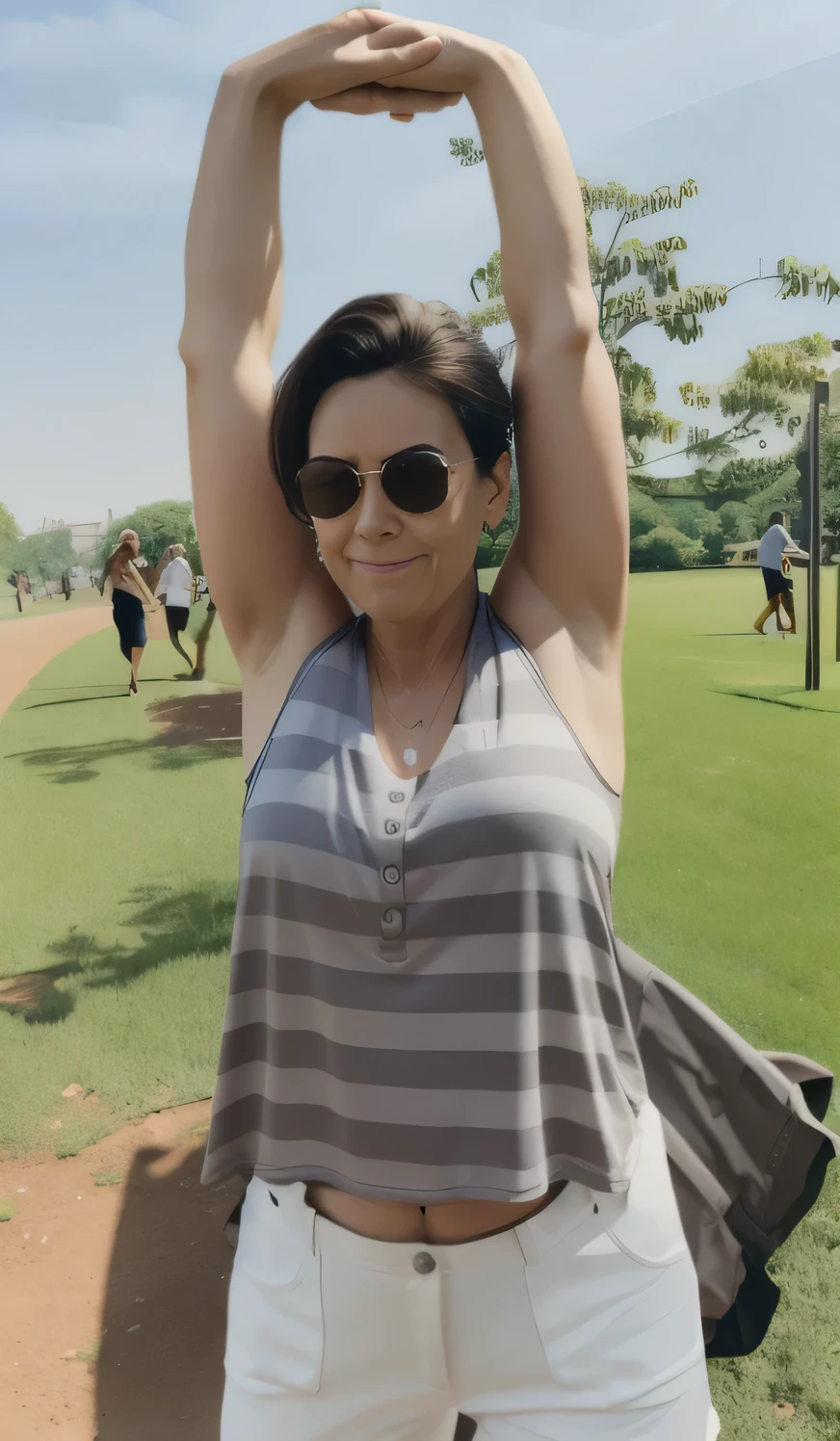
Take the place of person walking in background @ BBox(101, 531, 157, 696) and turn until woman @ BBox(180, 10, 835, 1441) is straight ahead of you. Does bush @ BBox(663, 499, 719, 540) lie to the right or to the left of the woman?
left

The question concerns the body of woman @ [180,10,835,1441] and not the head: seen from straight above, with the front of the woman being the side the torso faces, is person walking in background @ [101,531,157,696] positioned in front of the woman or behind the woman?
behind

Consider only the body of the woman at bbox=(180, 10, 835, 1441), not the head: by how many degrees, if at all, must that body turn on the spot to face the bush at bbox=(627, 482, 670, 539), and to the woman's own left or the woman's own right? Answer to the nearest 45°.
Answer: approximately 180°

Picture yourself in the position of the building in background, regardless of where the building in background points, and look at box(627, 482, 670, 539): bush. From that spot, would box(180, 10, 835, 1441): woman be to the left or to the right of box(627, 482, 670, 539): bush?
right

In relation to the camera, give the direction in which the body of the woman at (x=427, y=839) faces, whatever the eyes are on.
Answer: toward the camera

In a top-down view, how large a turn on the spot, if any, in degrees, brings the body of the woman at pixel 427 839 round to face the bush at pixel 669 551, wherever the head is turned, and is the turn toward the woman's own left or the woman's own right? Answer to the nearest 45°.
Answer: approximately 180°

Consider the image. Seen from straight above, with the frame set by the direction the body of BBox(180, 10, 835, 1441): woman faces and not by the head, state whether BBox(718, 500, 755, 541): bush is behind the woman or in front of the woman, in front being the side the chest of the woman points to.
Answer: behind

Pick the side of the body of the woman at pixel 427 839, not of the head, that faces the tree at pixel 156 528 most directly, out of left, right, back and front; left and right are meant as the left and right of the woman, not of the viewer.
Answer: back

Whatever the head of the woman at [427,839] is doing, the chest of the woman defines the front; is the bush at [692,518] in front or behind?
behind

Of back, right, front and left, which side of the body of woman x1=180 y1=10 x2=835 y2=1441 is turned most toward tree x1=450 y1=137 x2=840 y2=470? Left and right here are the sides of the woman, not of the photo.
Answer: back
